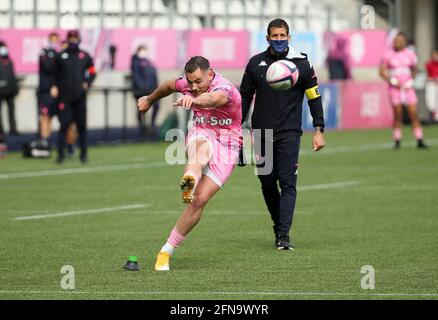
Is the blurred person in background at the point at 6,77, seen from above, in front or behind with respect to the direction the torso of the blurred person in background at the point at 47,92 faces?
behind

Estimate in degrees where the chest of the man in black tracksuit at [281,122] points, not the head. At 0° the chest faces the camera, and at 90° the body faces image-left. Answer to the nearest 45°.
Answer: approximately 0°

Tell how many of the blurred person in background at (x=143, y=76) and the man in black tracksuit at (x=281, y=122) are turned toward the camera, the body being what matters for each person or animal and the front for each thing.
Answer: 2
